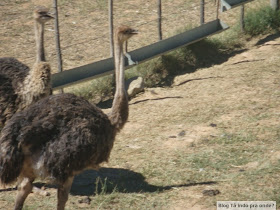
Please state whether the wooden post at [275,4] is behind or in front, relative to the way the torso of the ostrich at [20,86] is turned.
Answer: in front

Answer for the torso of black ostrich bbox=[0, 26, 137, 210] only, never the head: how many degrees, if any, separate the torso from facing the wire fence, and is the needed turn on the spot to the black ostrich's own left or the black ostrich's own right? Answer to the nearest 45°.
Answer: approximately 90° to the black ostrich's own left

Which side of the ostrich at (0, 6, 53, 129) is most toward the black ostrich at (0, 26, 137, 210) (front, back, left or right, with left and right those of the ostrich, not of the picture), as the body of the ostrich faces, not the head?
right

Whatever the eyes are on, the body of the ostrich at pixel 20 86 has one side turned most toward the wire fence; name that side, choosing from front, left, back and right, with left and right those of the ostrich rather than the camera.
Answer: left

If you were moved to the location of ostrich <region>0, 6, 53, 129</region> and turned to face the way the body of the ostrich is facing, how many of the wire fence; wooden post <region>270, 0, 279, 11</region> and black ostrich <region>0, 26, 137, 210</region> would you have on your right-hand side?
1

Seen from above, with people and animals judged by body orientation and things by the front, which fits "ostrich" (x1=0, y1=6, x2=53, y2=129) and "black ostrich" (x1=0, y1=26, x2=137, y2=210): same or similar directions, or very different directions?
same or similar directions

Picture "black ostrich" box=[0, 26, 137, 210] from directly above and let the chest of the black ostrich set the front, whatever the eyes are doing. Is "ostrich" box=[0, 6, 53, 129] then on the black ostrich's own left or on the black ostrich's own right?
on the black ostrich's own left

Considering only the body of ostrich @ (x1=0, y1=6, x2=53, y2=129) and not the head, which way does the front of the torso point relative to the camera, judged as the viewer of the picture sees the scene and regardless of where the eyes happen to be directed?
to the viewer's right

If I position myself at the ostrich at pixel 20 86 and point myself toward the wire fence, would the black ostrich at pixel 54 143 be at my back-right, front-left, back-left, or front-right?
back-right

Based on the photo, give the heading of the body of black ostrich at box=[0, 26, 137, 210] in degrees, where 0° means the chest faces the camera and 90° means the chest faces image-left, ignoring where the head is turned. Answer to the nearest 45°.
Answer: approximately 270°

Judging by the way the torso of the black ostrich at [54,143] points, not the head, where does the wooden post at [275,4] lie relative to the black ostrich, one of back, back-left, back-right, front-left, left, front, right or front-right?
front-left

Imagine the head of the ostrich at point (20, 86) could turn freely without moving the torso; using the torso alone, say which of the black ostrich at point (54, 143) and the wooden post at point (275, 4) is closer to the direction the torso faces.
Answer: the wooden post

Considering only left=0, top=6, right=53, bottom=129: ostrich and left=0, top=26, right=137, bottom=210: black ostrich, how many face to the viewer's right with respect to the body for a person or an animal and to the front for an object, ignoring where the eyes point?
2
